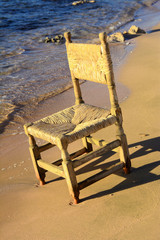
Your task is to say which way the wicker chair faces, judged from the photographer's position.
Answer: facing the viewer and to the left of the viewer
